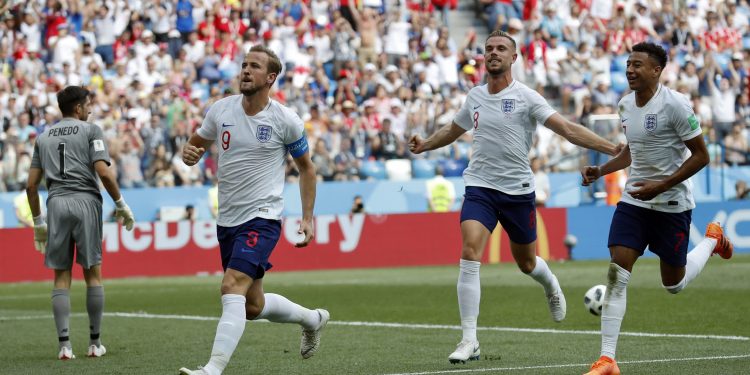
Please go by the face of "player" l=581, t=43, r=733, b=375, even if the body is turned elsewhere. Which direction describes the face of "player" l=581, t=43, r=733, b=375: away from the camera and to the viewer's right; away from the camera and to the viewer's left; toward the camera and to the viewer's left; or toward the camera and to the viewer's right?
toward the camera and to the viewer's left

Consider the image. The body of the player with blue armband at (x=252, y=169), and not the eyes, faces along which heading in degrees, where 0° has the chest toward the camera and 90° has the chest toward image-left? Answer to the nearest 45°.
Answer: approximately 45°

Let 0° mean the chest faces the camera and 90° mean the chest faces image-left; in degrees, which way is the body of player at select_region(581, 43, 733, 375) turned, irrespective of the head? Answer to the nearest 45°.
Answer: approximately 45°

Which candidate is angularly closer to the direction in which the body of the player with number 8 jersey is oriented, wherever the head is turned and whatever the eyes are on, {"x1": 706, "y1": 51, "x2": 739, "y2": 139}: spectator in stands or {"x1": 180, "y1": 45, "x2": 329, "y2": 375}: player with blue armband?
the player with blue armband

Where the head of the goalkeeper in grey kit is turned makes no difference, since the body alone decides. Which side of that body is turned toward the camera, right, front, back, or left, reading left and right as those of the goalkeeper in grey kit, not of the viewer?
back

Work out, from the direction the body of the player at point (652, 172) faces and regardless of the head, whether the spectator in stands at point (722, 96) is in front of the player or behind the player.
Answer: behind

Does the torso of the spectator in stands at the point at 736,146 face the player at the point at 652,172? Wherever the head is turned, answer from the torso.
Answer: yes

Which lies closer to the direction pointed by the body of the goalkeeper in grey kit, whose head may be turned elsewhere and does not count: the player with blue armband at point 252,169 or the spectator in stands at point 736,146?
the spectator in stands

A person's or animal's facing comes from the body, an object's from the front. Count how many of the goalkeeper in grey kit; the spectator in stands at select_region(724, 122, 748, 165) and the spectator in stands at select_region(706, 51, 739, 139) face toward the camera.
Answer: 2

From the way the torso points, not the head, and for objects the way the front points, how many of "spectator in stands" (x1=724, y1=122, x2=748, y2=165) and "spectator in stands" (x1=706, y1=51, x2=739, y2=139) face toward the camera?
2
